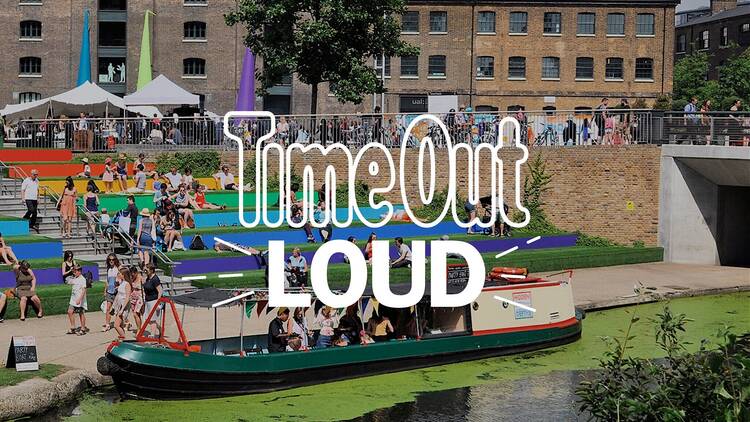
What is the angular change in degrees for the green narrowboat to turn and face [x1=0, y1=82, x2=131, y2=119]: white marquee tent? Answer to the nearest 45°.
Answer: approximately 90° to its right

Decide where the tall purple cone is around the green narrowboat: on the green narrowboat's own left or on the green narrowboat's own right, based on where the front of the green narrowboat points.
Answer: on the green narrowboat's own right

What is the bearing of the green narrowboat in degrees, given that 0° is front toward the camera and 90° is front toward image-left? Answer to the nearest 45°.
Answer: approximately 45°

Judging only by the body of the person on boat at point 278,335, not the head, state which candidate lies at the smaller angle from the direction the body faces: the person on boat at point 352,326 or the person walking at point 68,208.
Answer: the person on boat

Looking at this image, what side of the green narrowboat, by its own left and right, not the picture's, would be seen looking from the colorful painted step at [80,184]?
right
